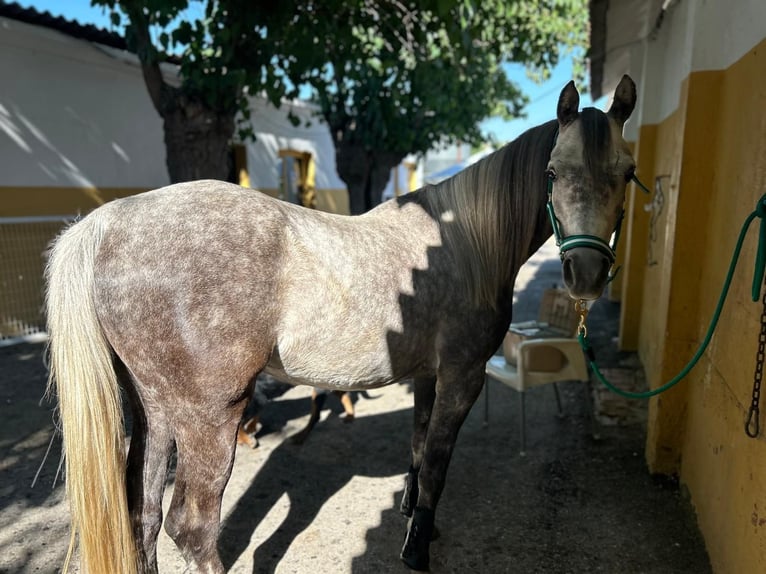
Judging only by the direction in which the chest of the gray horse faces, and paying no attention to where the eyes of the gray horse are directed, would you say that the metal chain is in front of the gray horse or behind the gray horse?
in front

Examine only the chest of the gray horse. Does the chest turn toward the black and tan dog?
no

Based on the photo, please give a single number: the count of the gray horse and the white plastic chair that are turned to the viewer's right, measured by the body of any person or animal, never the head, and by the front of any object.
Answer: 1

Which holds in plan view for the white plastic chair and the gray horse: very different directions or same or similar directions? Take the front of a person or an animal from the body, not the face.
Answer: very different directions

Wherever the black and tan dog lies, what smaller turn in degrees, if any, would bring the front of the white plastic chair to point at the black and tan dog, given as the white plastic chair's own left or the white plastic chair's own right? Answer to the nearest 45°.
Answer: approximately 45° to the white plastic chair's own right

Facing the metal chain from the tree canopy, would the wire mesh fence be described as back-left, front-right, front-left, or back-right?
back-right

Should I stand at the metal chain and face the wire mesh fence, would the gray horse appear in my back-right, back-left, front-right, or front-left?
front-left

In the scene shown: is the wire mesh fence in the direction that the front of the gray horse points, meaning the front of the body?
no

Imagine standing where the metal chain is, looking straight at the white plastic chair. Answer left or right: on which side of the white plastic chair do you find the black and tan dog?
left

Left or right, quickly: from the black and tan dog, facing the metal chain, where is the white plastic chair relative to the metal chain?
left

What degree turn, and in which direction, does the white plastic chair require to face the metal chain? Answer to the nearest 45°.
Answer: approximately 90° to its left

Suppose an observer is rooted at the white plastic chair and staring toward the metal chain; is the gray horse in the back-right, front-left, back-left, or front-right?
front-right

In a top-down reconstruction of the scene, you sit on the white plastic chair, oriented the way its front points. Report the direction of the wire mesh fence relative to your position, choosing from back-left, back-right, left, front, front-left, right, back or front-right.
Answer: front-right

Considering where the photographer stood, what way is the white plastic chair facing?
facing the viewer and to the left of the viewer

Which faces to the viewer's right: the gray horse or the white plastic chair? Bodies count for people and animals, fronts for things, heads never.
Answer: the gray horse

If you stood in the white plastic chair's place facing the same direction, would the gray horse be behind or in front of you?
in front

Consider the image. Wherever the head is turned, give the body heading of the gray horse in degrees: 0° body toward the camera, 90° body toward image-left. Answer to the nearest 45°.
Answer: approximately 270°
